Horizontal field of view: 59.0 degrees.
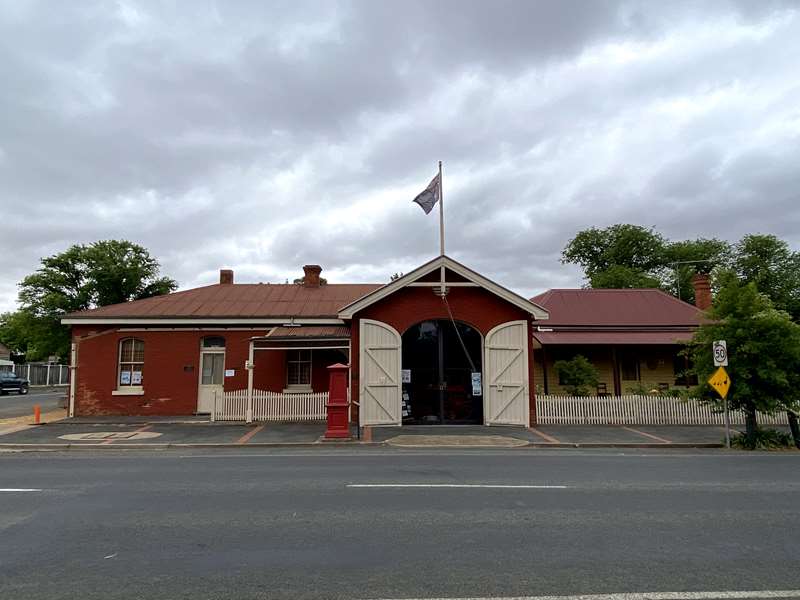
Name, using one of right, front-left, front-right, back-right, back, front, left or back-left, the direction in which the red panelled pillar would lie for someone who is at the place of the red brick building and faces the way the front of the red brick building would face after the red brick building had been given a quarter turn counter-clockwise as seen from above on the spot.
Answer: right

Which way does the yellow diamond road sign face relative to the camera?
toward the camera

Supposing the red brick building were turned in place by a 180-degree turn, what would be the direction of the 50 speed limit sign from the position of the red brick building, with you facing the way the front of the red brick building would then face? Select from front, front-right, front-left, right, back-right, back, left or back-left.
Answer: back-right

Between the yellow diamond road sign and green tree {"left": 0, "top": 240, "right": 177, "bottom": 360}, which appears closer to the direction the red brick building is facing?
the yellow diamond road sign

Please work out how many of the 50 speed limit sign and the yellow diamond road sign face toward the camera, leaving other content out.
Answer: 2

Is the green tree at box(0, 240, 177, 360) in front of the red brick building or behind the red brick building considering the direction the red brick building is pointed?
behind

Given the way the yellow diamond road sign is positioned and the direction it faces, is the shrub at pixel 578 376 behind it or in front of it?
behind

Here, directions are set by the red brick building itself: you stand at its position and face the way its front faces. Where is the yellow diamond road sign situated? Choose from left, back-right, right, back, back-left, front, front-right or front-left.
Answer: front-left

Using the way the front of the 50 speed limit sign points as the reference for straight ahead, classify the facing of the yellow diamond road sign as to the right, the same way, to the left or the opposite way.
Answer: the same way

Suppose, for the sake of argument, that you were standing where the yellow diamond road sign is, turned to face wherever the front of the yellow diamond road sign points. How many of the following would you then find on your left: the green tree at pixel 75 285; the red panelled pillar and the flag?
0

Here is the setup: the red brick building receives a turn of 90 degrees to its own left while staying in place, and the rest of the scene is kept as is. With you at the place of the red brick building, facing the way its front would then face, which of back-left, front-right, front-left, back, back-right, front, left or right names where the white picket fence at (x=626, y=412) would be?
front

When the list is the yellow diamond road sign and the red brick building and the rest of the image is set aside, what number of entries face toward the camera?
2

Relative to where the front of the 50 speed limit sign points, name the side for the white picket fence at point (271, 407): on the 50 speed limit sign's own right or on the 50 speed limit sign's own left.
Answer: on the 50 speed limit sign's own right
